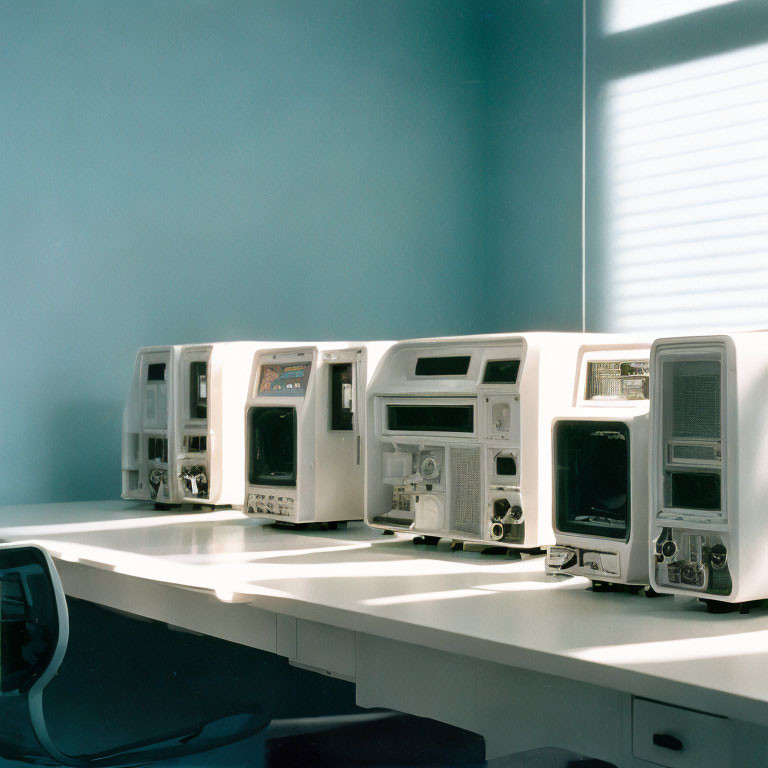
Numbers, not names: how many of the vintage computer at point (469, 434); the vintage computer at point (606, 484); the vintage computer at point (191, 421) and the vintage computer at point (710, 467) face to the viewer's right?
0

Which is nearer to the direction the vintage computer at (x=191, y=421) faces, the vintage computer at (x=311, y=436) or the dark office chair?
the dark office chair

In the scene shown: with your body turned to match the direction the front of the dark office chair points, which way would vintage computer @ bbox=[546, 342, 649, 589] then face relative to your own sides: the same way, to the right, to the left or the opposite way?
the opposite way

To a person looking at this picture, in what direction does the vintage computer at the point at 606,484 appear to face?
facing the viewer and to the left of the viewer

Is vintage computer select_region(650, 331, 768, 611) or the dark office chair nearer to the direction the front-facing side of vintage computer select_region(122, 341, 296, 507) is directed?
the dark office chair

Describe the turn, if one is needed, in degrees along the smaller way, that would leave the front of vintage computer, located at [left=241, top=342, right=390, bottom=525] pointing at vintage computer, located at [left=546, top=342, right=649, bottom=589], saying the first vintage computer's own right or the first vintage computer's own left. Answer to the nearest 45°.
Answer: approximately 90° to the first vintage computer's own left

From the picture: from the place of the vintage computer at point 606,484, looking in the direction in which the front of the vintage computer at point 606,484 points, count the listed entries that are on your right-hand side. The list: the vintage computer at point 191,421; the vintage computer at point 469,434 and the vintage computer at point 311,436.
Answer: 3

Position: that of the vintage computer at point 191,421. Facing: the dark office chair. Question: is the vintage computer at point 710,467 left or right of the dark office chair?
left

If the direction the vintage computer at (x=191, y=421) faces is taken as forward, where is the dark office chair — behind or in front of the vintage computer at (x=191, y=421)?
in front

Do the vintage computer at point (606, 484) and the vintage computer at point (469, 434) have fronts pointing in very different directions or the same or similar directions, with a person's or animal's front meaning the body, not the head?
same or similar directions

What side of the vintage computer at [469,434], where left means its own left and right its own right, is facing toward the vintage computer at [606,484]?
left

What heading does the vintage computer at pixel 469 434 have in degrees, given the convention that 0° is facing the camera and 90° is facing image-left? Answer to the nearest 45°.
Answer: approximately 45°

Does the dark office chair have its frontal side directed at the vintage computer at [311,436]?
yes

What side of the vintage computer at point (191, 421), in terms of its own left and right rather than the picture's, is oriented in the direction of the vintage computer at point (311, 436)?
left

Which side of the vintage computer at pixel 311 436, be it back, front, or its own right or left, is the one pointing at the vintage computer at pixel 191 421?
right

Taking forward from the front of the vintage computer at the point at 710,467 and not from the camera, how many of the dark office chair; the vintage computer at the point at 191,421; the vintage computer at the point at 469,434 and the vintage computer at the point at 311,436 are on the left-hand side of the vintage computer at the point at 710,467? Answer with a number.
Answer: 0

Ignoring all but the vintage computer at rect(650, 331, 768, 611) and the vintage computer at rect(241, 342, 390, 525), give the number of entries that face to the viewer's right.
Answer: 0

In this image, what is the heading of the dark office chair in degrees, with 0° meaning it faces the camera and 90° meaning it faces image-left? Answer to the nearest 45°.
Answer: approximately 225°
